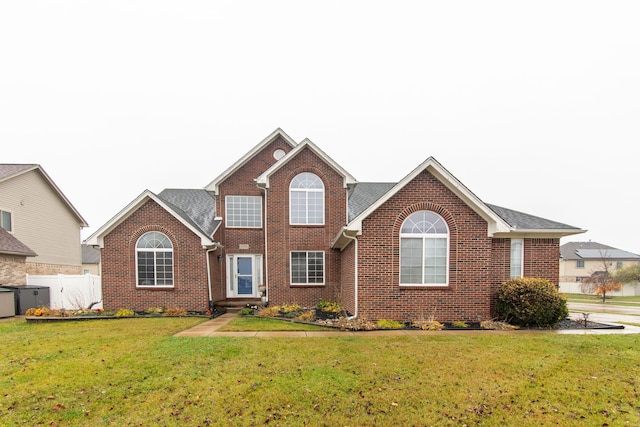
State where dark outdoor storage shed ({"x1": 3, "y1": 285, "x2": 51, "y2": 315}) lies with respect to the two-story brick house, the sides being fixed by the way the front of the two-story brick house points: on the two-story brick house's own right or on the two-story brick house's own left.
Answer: on the two-story brick house's own right

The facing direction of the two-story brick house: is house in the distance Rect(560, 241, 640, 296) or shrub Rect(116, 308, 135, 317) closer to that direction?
the shrub

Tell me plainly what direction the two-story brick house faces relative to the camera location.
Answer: facing the viewer
